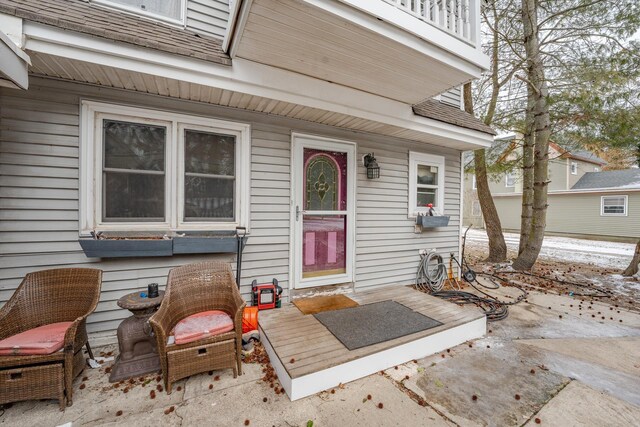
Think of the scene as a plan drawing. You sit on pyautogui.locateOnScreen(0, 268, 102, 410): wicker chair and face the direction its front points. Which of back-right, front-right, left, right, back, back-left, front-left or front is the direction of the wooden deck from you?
left

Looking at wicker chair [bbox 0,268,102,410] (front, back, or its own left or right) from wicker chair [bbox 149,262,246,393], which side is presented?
left

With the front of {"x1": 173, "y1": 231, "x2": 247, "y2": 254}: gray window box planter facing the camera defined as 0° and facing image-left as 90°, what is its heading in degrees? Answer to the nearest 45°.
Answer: approximately 0°

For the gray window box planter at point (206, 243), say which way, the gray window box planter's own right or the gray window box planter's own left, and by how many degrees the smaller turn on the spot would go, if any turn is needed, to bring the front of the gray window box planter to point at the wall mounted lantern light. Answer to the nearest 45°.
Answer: approximately 90° to the gray window box planter's own left

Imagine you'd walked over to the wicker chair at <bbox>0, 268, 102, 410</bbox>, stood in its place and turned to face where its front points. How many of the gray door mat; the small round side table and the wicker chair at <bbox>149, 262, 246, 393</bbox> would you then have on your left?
3

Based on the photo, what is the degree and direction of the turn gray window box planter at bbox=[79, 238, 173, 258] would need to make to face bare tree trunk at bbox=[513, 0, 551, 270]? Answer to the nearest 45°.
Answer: approximately 90° to its left

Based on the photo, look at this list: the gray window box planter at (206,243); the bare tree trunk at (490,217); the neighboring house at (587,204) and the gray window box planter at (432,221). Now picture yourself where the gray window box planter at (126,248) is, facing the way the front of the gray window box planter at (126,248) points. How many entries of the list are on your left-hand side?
4

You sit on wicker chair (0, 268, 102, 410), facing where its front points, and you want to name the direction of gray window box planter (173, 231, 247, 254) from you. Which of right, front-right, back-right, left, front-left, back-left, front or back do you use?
back-left

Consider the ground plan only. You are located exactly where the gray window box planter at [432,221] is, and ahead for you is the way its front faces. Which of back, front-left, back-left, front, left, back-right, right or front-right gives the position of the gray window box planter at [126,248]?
right

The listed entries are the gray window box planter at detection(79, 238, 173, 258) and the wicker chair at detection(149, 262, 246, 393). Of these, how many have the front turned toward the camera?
2

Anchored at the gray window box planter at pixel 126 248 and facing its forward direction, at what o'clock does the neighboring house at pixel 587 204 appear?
The neighboring house is roughly at 9 o'clock from the gray window box planter.
